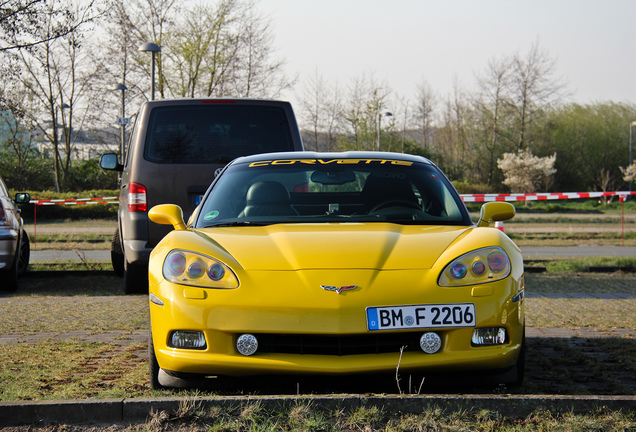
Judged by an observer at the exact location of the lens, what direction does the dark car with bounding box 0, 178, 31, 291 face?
facing away from the viewer

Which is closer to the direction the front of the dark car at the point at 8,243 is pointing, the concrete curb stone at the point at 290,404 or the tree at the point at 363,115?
the tree

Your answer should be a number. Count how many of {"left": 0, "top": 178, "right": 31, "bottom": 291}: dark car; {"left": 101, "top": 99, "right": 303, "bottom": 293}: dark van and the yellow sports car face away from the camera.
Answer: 2

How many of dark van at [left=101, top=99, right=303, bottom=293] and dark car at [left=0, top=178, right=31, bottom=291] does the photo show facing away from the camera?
2

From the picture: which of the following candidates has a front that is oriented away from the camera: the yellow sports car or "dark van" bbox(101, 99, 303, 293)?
the dark van

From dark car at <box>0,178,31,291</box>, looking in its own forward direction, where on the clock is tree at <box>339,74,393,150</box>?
The tree is roughly at 1 o'clock from the dark car.

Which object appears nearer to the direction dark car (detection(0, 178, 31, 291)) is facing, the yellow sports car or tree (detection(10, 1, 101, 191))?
the tree

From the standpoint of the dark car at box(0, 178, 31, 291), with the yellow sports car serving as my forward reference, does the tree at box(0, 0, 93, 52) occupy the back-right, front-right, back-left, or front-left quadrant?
back-left

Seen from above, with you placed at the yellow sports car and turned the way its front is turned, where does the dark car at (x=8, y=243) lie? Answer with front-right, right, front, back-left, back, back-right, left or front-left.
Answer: back-right

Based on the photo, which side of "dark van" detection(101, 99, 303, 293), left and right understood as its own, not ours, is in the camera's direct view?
back

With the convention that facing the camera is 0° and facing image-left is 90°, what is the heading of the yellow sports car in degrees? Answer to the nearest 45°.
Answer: approximately 0°

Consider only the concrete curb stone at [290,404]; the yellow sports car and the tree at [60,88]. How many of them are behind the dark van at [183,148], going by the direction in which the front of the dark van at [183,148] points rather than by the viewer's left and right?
2

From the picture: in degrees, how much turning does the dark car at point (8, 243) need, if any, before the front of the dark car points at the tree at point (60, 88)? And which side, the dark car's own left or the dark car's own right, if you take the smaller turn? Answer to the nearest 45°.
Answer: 0° — it already faces it

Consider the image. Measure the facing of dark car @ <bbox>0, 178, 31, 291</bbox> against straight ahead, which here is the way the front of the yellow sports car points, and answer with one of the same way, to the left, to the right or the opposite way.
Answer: the opposite way

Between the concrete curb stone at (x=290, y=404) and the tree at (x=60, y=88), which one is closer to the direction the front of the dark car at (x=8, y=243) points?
the tree
